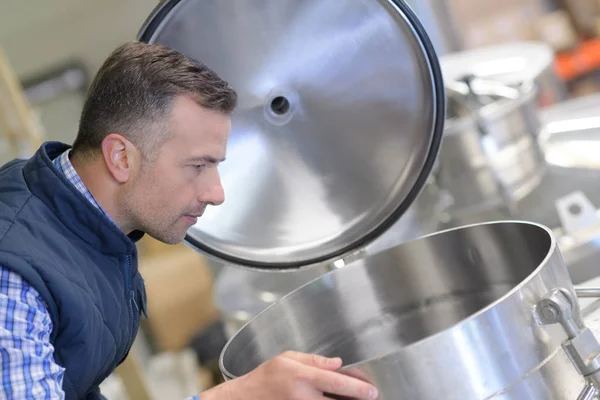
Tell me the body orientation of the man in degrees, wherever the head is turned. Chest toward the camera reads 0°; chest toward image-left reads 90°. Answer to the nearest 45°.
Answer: approximately 270°

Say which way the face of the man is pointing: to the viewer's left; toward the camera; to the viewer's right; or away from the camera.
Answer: to the viewer's right
